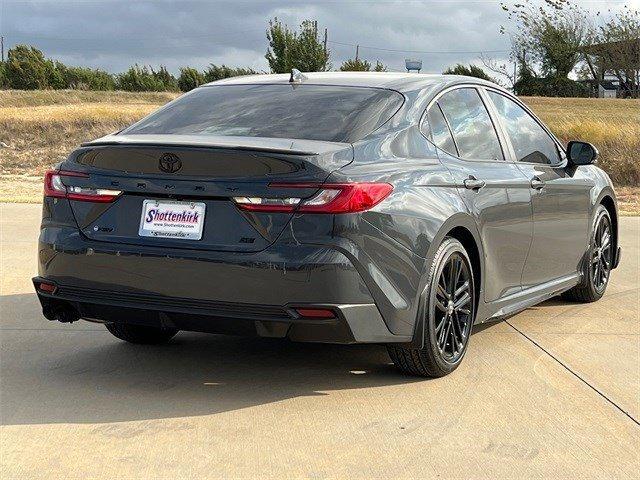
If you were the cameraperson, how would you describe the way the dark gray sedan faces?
facing away from the viewer and to the right of the viewer
